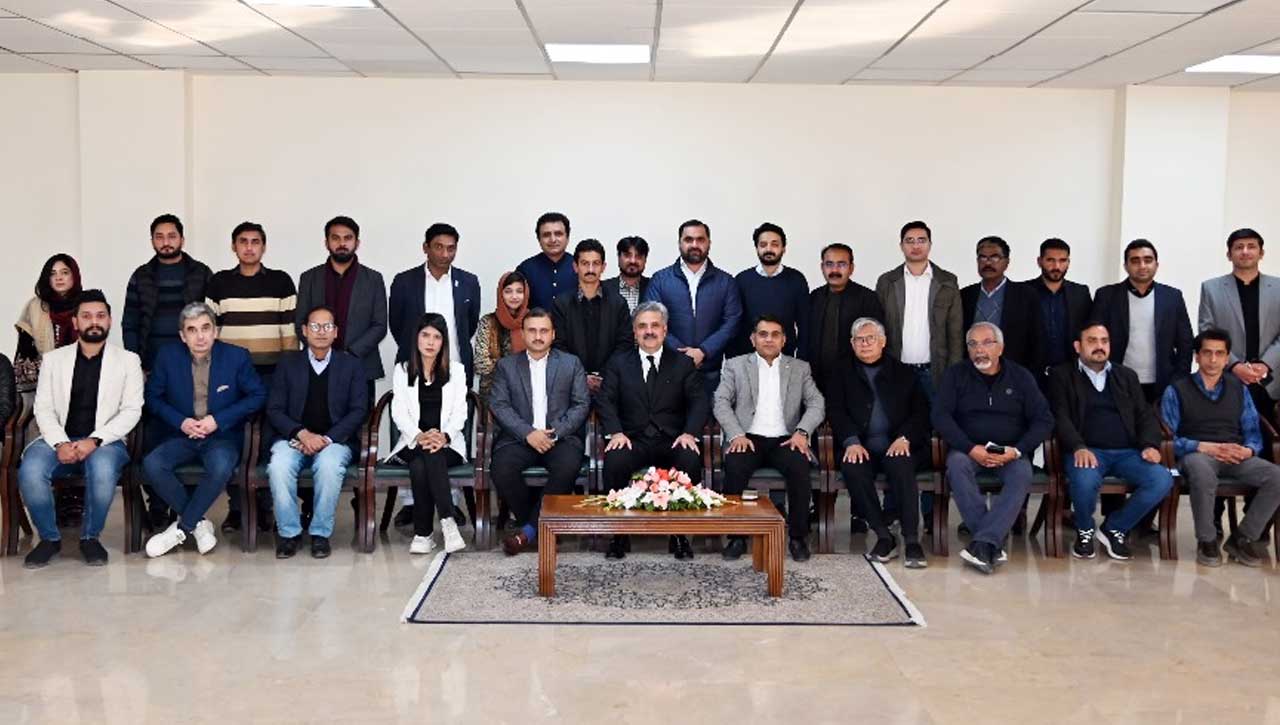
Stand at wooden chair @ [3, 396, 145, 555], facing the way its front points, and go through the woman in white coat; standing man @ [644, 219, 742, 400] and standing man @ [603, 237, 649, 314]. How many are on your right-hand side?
0

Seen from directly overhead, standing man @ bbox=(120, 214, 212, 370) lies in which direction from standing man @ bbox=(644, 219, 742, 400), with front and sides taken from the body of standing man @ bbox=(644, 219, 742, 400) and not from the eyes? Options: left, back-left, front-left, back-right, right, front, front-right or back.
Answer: right

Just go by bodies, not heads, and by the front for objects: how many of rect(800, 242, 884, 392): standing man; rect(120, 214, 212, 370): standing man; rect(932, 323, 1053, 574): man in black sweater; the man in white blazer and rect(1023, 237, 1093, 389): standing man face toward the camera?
5

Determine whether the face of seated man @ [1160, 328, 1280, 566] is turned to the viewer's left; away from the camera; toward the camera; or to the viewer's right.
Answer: toward the camera

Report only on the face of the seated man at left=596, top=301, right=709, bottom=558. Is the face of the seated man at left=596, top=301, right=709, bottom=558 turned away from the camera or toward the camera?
toward the camera

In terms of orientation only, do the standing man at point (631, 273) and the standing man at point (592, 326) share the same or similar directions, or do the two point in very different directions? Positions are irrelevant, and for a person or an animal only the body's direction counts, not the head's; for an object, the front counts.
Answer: same or similar directions

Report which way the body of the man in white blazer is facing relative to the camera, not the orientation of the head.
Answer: toward the camera

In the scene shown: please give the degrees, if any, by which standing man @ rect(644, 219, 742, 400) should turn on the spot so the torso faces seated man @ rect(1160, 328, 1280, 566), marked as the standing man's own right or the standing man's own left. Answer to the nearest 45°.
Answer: approximately 90° to the standing man's own left

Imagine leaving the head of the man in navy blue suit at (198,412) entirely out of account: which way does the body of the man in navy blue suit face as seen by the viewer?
toward the camera

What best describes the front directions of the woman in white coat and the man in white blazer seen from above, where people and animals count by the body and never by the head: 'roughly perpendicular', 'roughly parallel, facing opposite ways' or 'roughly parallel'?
roughly parallel

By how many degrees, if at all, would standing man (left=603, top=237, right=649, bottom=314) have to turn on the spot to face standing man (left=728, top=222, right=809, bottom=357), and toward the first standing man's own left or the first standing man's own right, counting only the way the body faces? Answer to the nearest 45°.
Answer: approximately 90° to the first standing man's own left

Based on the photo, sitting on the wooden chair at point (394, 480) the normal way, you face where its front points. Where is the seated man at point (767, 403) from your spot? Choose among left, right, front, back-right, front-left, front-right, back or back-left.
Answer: left

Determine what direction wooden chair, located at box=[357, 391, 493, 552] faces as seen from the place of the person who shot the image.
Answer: facing the viewer

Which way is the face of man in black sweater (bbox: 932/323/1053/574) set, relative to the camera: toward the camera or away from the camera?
toward the camera

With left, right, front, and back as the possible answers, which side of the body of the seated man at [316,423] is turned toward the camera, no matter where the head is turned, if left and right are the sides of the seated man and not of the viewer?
front

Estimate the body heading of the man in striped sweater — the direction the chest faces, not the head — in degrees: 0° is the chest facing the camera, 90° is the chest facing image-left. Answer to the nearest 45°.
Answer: approximately 0°

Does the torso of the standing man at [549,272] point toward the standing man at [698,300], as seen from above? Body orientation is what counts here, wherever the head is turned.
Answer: no

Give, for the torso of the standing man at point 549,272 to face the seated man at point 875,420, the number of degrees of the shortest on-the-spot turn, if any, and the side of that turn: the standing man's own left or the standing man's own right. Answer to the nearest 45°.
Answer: approximately 45° to the standing man's own left

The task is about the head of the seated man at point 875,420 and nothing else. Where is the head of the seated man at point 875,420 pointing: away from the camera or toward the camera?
toward the camera
